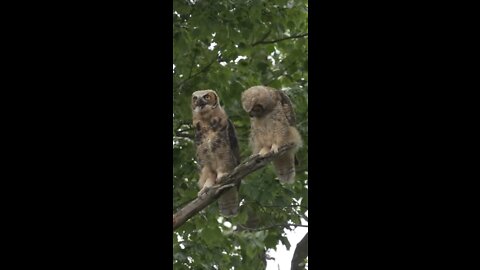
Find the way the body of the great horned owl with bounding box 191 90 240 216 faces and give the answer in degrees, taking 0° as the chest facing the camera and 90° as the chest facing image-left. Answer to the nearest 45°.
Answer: approximately 45°

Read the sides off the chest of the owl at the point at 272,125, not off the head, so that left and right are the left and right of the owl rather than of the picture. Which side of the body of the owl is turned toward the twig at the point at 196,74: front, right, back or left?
right

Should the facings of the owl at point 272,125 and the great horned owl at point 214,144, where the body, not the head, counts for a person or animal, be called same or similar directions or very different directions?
same or similar directions

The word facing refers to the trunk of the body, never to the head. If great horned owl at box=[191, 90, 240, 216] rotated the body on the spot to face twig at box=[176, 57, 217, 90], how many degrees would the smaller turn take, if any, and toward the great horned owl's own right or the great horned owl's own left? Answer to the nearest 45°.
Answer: approximately 135° to the great horned owl's own right

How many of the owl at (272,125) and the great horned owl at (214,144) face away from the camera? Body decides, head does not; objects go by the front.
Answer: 0
